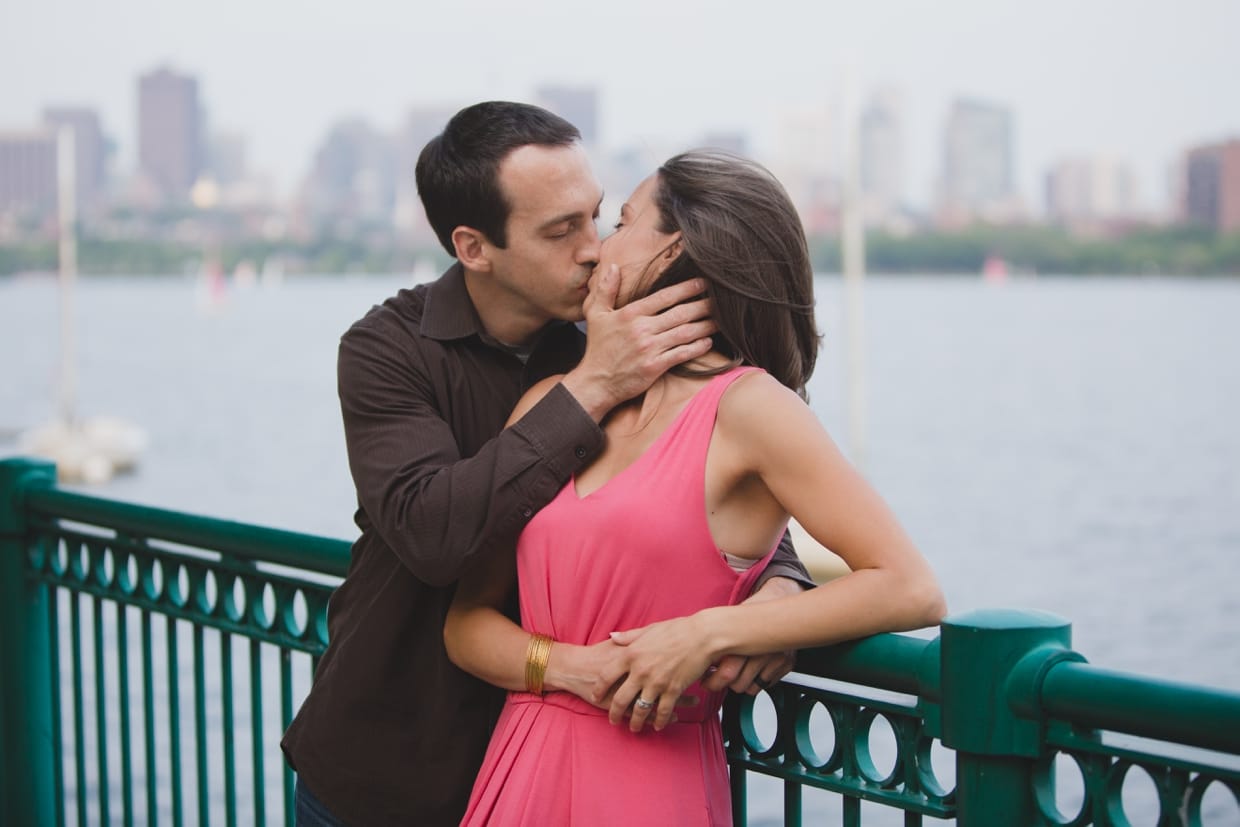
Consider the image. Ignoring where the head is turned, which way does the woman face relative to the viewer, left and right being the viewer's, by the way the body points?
facing the viewer and to the left of the viewer

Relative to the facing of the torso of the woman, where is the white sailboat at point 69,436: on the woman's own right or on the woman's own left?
on the woman's own right

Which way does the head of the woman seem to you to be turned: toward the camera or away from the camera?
away from the camera
